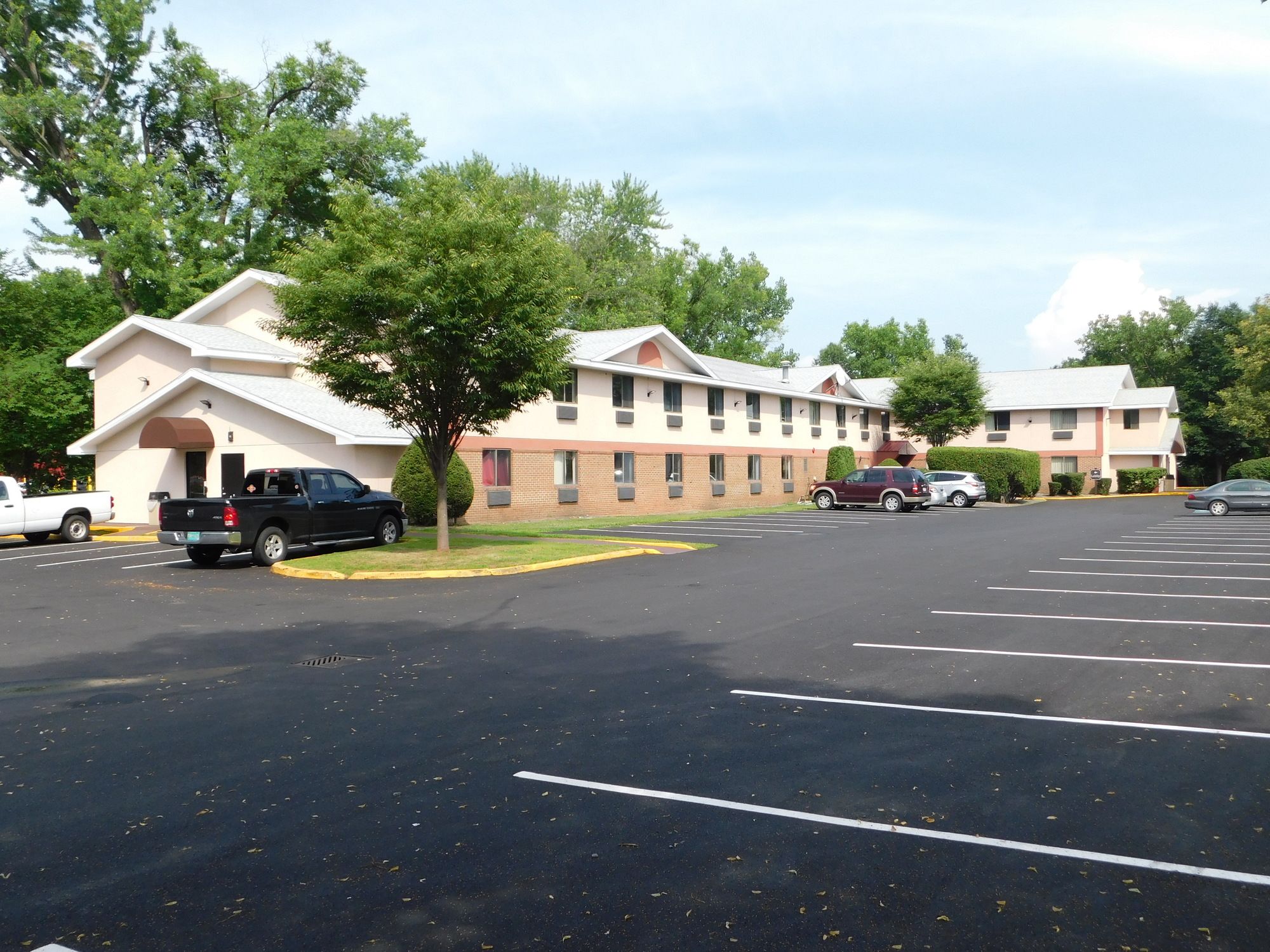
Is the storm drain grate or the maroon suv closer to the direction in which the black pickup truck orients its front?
the maroon suv

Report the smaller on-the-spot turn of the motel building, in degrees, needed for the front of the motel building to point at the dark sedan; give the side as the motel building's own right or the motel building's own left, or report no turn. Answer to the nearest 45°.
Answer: approximately 45° to the motel building's own left

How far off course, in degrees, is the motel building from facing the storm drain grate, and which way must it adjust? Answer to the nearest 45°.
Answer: approximately 45° to its right

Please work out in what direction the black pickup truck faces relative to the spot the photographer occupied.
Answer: facing away from the viewer and to the right of the viewer

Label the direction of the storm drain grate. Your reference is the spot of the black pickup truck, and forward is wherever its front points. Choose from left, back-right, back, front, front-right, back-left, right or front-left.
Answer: back-right

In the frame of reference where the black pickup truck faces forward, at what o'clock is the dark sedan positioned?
The dark sedan is roughly at 1 o'clock from the black pickup truck.

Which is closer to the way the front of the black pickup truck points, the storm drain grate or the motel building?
the motel building

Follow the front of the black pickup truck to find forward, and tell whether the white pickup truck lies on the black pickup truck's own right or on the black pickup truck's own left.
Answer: on the black pickup truck's own left

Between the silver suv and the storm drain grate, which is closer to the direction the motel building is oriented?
the storm drain grate

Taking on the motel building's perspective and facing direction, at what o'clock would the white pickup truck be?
The white pickup truck is roughly at 3 o'clock from the motel building.

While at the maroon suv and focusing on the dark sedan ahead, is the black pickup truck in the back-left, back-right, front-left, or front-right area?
back-right

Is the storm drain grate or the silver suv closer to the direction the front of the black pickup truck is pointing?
the silver suv
